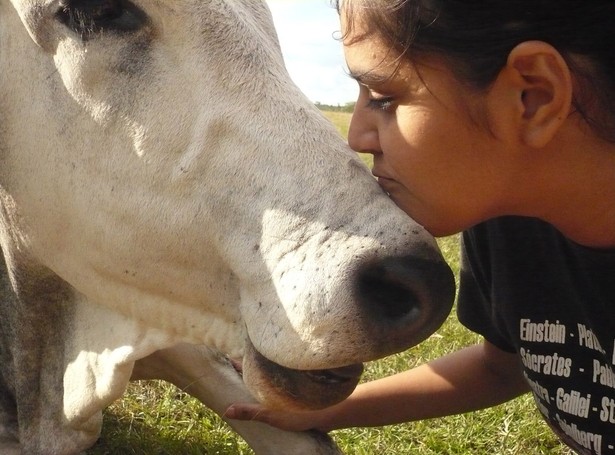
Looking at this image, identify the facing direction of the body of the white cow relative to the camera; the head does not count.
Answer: to the viewer's right

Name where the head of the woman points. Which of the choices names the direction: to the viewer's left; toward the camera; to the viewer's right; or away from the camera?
to the viewer's left
